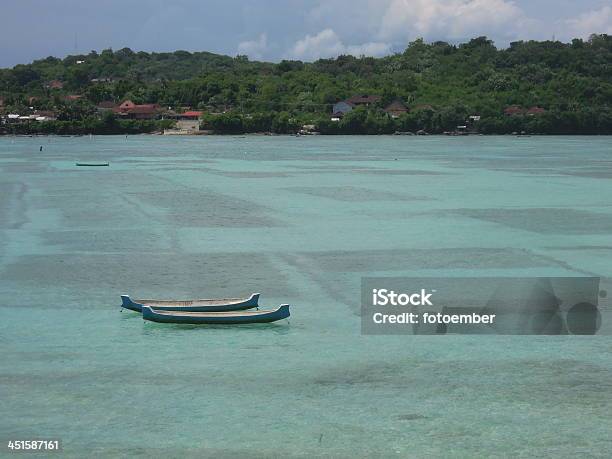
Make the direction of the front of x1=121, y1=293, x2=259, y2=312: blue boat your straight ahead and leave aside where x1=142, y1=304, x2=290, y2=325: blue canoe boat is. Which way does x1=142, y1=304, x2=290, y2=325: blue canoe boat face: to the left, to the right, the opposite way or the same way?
the same way
